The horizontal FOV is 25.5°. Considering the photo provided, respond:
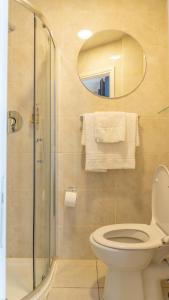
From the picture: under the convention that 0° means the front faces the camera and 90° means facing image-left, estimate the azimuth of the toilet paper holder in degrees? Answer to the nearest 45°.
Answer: approximately 0°

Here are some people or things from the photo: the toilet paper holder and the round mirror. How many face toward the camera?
2

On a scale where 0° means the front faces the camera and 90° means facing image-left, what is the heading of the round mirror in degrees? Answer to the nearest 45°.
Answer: approximately 0°
